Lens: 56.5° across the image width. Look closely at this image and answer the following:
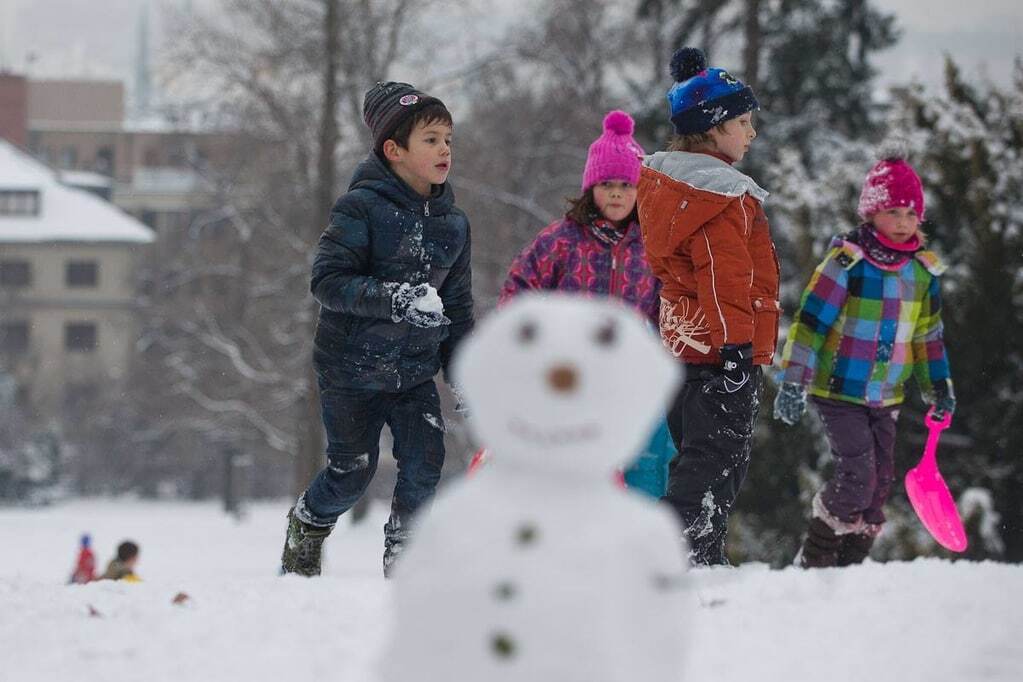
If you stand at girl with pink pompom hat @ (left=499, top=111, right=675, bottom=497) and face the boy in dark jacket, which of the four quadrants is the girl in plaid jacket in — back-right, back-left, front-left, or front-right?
back-left

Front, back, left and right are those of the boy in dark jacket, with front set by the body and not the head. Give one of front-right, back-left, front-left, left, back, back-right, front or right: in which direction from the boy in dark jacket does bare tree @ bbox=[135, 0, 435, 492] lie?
back-left

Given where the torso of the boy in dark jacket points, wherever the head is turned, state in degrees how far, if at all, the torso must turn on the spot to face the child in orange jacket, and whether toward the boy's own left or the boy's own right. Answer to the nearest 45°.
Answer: approximately 45° to the boy's own left

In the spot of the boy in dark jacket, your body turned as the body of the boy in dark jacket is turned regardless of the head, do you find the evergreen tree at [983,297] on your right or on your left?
on your left

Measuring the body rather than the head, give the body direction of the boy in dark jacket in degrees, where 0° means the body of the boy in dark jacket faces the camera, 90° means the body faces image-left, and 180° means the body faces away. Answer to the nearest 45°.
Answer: approximately 315°

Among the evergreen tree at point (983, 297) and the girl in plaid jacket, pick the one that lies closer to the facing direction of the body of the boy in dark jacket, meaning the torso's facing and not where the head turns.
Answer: the girl in plaid jacket

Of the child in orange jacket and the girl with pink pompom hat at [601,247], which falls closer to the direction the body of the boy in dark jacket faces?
the child in orange jacket

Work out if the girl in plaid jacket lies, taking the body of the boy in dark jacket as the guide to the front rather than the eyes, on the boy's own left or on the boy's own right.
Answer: on the boy's own left

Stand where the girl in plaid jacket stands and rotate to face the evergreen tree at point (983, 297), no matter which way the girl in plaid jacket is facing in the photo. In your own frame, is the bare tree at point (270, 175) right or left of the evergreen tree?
left

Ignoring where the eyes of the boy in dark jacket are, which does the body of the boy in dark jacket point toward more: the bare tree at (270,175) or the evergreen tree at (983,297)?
the evergreen tree

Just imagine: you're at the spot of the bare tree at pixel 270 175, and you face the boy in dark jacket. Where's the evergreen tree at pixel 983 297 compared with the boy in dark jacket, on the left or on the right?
left

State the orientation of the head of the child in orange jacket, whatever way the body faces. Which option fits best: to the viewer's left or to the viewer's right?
to the viewer's right
